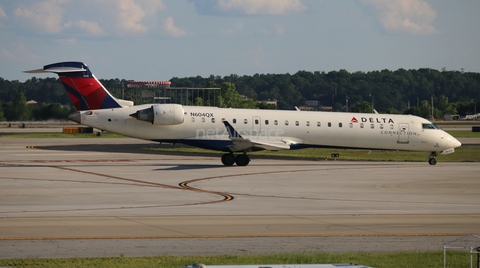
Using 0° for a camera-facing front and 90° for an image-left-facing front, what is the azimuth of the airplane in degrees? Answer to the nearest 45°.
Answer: approximately 270°
